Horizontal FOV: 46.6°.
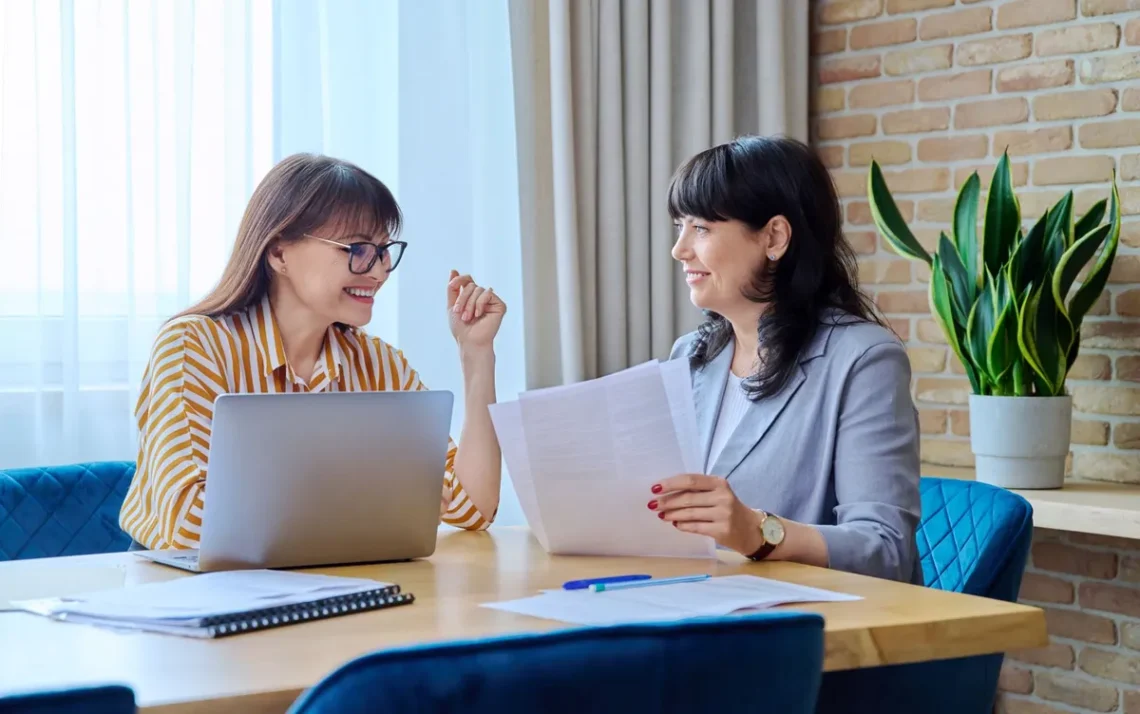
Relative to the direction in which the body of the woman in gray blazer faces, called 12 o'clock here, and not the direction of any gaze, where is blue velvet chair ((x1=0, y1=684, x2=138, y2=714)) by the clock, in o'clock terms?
The blue velvet chair is roughly at 11 o'clock from the woman in gray blazer.

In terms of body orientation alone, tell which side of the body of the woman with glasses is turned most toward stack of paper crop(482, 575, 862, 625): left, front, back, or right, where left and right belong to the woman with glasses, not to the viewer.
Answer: front

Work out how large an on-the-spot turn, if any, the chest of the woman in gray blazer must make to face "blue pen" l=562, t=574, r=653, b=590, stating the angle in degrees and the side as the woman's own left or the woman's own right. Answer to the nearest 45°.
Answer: approximately 45° to the woman's own left

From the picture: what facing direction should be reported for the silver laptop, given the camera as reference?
facing away from the viewer and to the left of the viewer

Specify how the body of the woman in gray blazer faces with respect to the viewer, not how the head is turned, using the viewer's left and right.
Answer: facing the viewer and to the left of the viewer

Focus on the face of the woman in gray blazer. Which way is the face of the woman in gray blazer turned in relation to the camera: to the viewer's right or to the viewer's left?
to the viewer's left

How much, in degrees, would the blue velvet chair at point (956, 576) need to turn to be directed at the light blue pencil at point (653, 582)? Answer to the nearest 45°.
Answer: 0° — it already faces it

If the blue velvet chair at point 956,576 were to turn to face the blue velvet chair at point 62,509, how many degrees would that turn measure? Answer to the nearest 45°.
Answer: approximately 45° to its right

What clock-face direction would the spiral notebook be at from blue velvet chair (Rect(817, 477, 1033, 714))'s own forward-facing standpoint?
The spiral notebook is roughly at 12 o'clock from the blue velvet chair.

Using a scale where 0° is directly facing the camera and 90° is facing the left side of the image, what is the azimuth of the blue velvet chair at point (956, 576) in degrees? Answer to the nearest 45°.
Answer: approximately 45°

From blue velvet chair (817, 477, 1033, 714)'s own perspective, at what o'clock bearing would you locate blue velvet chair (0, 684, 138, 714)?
blue velvet chair (0, 684, 138, 714) is roughly at 11 o'clock from blue velvet chair (817, 477, 1033, 714).

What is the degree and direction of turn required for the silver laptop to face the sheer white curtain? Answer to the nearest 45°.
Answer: approximately 45° to its right

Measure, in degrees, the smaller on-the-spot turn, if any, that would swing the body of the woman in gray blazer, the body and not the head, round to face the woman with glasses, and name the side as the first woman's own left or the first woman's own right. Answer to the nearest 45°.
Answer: approximately 45° to the first woman's own right

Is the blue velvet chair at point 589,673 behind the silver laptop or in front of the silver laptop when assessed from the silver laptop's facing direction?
behind

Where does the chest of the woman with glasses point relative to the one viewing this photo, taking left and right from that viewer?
facing the viewer and to the right of the viewer

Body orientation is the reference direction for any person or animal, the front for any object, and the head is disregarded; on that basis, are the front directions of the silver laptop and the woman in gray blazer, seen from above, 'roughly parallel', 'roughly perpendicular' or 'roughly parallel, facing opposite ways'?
roughly perpendicular
